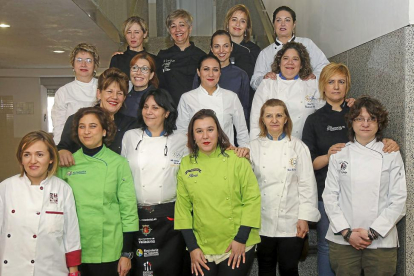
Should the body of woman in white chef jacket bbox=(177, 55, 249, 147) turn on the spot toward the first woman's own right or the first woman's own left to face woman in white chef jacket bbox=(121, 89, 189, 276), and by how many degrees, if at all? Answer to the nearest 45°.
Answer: approximately 45° to the first woman's own right

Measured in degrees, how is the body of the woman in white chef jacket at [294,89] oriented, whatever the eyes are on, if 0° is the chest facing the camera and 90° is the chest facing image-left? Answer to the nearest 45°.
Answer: approximately 0°

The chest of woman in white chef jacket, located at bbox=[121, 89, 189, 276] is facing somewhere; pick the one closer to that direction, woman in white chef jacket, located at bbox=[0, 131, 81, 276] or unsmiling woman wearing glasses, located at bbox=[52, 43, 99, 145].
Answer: the woman in white chef jacket

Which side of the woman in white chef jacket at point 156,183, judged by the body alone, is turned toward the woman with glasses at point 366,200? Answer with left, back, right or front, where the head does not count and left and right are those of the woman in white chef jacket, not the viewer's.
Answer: left
